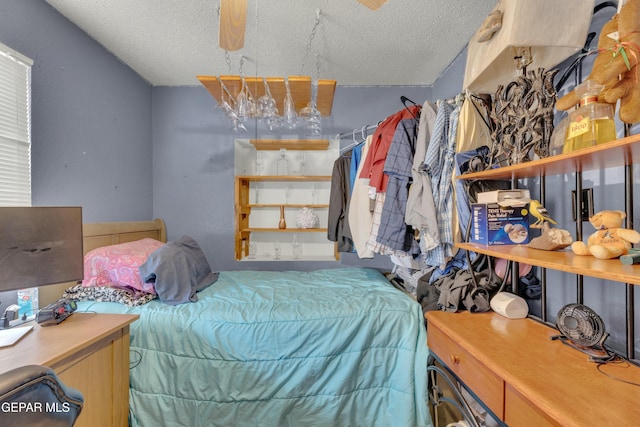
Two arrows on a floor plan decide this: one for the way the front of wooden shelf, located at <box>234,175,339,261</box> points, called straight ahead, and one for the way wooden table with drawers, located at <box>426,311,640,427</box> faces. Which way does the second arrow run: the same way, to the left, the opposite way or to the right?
to the right

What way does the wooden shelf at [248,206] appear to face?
toward the camera

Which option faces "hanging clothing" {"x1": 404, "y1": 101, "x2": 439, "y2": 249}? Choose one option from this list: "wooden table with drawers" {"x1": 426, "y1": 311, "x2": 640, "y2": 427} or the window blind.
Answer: the window blind

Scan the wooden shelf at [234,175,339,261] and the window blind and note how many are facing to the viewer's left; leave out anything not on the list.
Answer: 0

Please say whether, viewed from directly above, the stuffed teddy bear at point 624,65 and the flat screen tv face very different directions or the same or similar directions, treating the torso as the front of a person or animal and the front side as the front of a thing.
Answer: very different directions

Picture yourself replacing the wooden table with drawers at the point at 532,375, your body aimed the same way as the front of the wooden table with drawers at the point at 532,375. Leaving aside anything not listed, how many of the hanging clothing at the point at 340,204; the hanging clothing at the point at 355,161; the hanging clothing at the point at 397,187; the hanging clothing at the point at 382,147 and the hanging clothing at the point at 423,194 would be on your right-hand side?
5

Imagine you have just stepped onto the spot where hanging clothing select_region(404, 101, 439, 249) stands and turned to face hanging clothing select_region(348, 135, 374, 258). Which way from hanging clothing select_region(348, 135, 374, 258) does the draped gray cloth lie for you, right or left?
left

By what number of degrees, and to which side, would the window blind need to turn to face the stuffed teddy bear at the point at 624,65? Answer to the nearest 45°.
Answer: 0° — it already faces it

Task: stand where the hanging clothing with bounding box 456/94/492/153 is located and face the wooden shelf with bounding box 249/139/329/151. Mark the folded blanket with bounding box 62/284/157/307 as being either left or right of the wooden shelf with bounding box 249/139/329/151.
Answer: left

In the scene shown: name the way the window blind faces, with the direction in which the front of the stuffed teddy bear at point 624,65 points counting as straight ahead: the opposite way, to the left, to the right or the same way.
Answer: the opposite way

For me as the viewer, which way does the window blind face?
facing the viewer and to the right of the viewer

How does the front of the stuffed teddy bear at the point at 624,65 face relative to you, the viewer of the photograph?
facing the viewer and to the left of the viewer
